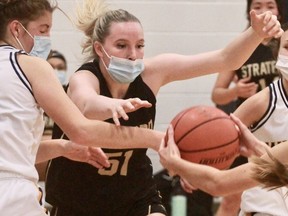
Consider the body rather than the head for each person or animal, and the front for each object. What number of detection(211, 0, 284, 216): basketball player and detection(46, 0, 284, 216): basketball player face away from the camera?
0

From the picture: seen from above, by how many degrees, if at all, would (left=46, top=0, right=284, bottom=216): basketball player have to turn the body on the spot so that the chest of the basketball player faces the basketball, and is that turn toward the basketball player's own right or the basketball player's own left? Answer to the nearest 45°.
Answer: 0° — they already face it

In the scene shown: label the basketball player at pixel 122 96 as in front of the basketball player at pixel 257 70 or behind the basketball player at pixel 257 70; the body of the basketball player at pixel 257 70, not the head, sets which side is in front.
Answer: in front

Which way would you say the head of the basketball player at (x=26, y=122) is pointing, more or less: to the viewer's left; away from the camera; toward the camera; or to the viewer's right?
to the viewer's right

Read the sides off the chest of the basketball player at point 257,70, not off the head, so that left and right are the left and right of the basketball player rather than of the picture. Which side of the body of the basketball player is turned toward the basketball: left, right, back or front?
front

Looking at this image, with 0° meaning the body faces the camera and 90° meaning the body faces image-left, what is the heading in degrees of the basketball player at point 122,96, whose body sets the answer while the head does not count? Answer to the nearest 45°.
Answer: approximately 315°

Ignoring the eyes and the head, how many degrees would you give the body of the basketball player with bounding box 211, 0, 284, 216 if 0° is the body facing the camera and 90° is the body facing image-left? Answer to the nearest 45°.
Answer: approximately 0°

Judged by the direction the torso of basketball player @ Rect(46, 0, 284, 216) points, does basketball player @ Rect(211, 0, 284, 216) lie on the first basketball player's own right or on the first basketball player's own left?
on the first basketball player's own left

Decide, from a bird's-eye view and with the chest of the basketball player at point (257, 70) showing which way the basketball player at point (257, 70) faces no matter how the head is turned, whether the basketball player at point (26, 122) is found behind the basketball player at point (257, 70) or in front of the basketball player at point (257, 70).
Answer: in front

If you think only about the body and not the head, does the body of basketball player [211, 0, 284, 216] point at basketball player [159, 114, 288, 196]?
yes
